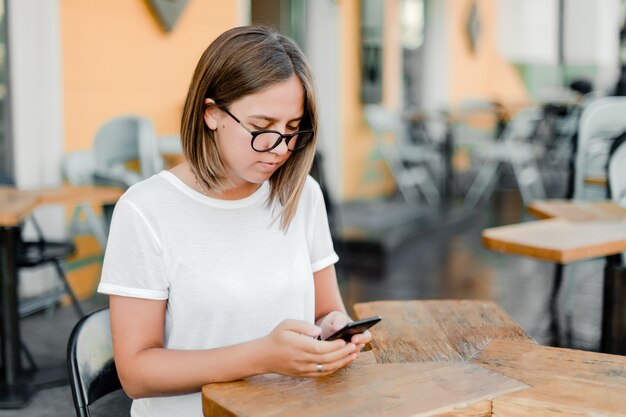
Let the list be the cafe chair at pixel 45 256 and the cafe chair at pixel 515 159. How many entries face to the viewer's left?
1

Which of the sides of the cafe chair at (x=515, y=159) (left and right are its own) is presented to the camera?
left

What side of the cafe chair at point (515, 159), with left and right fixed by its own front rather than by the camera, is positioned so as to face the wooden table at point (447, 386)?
left

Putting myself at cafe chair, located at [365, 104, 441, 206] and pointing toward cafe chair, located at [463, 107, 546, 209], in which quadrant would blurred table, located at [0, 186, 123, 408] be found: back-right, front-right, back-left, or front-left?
back-right

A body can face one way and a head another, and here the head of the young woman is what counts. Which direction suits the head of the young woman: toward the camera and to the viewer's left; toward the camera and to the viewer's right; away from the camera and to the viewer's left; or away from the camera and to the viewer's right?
toward the camera and to the viewer's right
